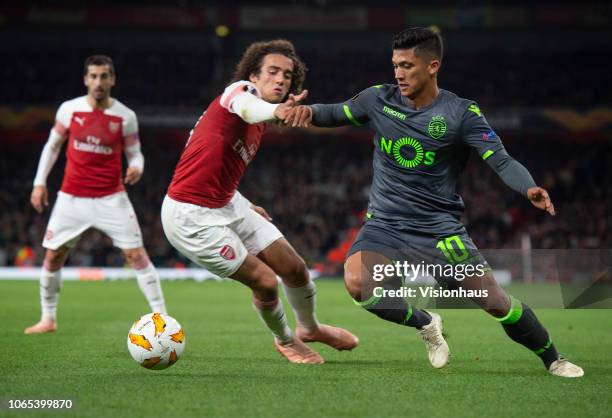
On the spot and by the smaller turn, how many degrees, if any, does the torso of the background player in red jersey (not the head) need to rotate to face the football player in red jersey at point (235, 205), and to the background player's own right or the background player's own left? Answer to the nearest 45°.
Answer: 0° — they already face them

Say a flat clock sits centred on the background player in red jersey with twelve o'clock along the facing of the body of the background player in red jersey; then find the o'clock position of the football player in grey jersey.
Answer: The football player in grey jersey is roughly at 11 o'clock from the background player in red jersey.

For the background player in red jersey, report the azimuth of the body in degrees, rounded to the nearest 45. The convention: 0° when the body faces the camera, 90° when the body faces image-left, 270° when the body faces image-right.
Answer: approximately 0°
